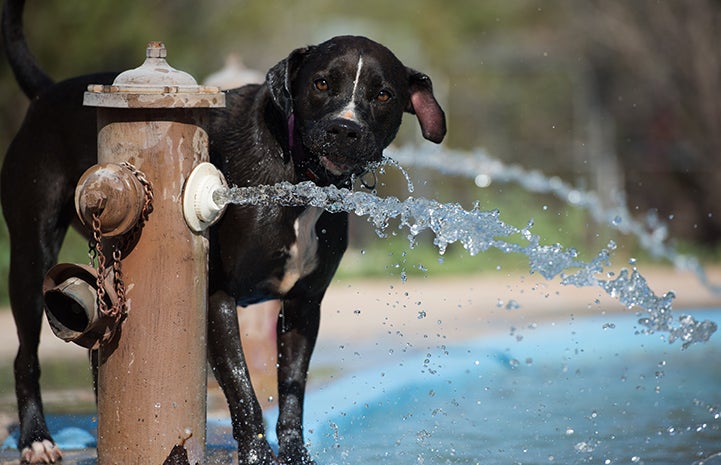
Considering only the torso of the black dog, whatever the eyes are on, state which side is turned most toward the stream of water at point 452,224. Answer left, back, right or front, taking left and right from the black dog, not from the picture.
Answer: front

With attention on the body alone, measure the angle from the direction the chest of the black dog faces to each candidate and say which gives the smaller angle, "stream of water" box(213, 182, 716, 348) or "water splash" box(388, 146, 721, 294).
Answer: the stream of water

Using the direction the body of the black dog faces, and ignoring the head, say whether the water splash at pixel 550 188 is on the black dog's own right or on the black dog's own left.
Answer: on the black dog's own left

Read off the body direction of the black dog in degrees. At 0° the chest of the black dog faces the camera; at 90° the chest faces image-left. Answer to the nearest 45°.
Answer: approximately 315°
